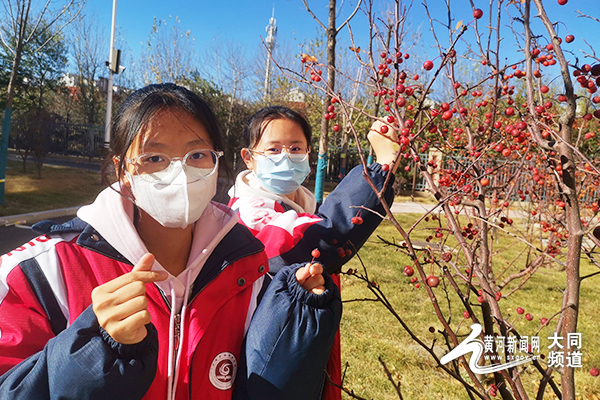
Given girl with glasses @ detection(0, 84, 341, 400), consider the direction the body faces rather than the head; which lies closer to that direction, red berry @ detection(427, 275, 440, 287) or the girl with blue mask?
the red berry

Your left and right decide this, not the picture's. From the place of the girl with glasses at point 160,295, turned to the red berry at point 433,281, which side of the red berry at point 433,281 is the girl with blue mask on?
left

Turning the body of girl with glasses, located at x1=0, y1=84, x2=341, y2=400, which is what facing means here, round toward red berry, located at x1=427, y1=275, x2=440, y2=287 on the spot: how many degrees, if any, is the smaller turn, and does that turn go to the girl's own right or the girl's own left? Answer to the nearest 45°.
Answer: approximately 90° to the girl's own left

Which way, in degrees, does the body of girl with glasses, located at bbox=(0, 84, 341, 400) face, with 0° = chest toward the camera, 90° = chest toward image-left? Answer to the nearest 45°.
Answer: approximately 0°

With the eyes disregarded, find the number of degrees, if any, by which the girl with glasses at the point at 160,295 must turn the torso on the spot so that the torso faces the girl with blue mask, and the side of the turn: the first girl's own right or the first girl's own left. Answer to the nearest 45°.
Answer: approximately 135° to the first girl's own left

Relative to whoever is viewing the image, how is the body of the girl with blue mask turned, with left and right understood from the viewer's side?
facing the viewer and to the right of the viewer
